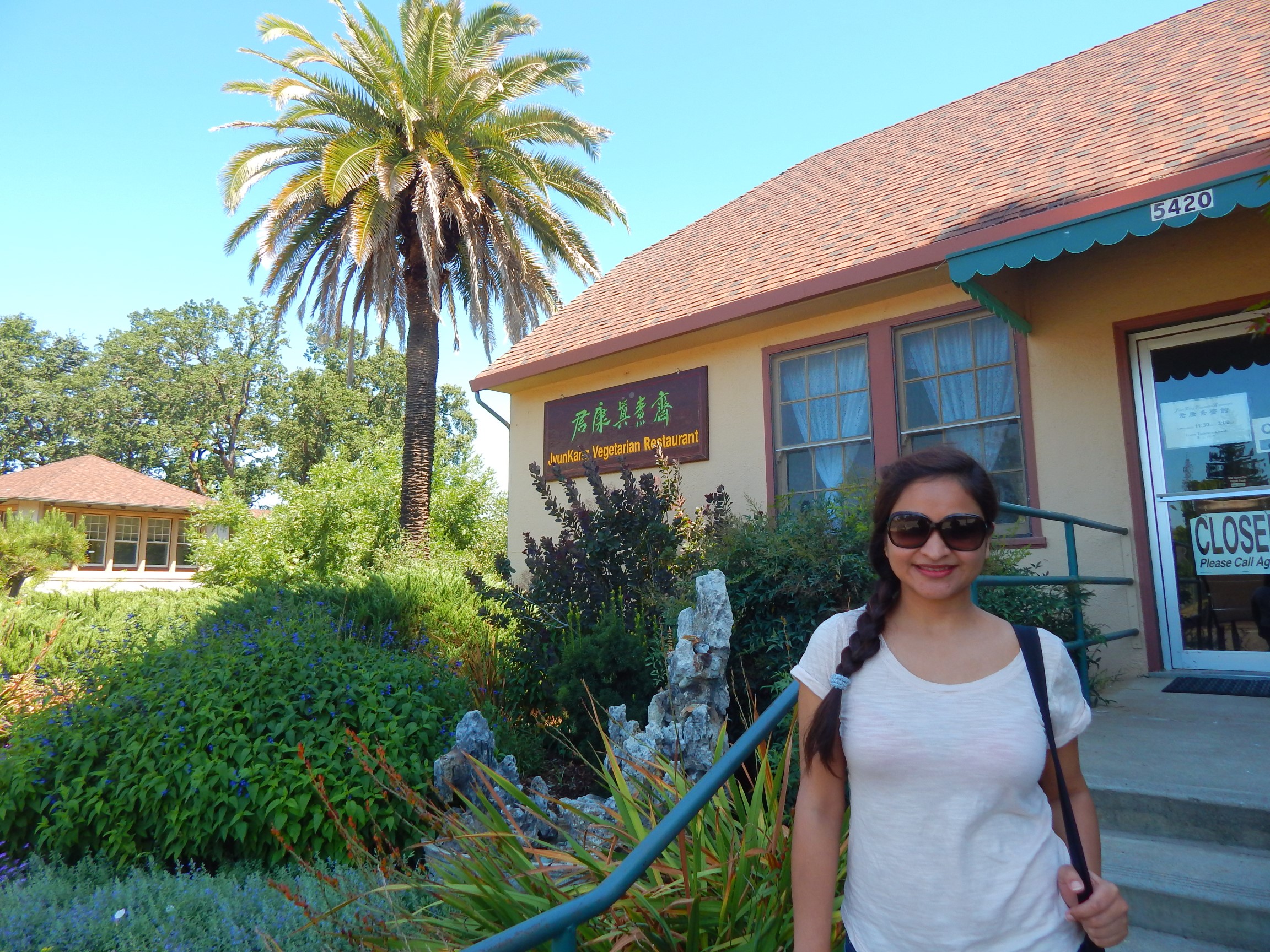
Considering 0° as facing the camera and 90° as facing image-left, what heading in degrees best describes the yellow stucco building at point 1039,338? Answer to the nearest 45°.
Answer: approximately 45°

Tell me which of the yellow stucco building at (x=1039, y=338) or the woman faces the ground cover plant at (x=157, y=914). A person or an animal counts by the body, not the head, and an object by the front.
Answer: the yellow stucco building

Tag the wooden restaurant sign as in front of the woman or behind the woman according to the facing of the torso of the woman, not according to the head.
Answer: behind

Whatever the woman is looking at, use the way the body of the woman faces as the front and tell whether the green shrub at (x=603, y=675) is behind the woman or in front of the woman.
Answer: behind

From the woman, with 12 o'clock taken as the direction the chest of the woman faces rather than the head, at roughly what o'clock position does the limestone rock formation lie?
The limestone rock formation is roughly at 5 o'clock from the woman.

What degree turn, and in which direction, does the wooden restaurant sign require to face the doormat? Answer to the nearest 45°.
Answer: approximately 90° to its left

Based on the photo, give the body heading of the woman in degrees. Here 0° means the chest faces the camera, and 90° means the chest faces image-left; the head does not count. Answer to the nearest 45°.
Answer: approximately 0°

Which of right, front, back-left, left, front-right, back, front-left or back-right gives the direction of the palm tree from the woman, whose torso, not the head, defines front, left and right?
back-right

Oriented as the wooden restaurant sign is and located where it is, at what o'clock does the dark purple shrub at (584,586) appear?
The dark purple shrub is roughly at 11 o'clock from the wooden restaurant sign.

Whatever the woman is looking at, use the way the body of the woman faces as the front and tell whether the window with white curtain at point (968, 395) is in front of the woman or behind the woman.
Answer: behind

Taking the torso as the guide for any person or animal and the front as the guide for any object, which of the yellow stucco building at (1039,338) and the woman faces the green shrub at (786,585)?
the yellow stucco building
